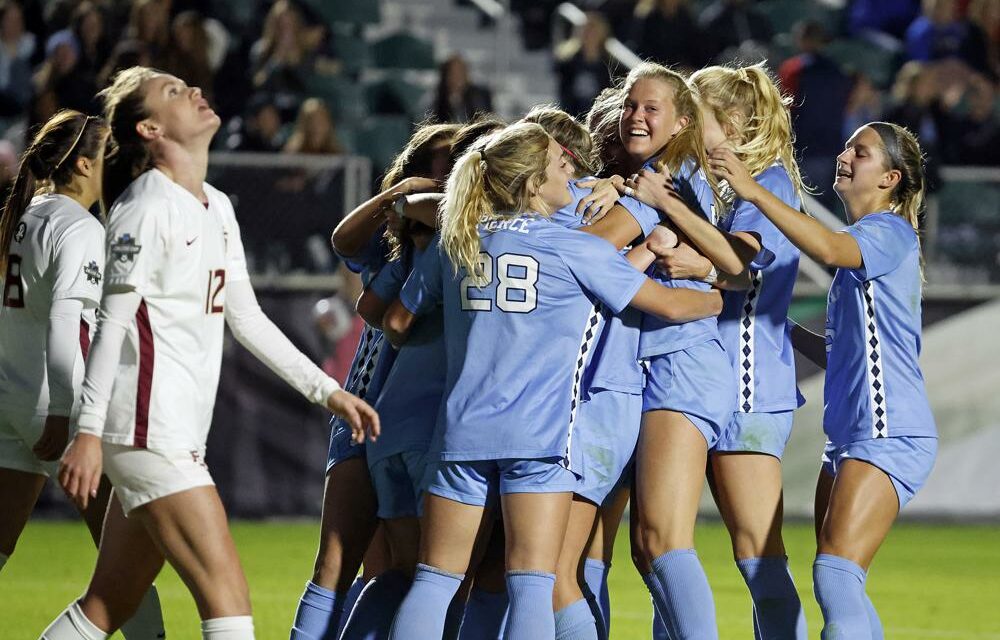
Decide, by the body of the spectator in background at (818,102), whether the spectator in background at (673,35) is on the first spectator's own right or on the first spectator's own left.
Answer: on the first spectator's own right

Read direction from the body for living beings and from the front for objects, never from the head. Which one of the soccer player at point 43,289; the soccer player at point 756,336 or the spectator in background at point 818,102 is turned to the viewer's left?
the soccer player at point 756,336

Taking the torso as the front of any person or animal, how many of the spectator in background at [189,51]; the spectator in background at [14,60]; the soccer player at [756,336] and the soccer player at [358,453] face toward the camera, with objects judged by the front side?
2

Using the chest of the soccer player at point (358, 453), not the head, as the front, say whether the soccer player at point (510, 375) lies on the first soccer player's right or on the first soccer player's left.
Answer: on the first soccer player's right

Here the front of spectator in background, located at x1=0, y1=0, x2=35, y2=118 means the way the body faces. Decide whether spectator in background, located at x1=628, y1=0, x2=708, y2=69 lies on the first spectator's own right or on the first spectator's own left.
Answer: on the first spectator's own left

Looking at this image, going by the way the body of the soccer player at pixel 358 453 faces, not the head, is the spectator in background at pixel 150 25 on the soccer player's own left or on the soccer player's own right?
on the soccer player's own left

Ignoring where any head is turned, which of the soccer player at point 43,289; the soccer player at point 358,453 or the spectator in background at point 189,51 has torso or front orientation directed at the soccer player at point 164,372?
the spectator in background

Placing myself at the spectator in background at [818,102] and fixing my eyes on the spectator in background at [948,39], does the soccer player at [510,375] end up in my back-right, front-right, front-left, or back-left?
back-right

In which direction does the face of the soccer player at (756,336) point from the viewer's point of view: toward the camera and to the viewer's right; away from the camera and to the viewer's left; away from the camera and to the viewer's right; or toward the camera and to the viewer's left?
away from the camera and to the viewer's left

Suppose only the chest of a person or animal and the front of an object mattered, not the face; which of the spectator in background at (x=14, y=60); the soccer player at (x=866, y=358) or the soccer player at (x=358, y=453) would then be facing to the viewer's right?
the soccer player at (x=358, y=453)
